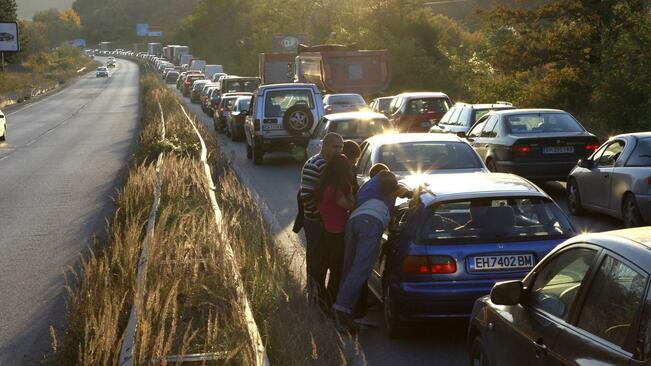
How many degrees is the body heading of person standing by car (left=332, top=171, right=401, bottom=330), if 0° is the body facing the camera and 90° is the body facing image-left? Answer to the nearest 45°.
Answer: approximately 225°

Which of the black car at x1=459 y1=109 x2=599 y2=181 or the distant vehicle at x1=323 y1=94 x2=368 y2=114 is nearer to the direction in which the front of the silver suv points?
the distant vehicle

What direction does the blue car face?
away from the camera

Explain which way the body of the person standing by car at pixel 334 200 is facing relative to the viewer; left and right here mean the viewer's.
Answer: facing away from the viewer and to the right of the viewer

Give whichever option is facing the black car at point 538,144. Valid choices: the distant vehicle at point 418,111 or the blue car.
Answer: the blue car

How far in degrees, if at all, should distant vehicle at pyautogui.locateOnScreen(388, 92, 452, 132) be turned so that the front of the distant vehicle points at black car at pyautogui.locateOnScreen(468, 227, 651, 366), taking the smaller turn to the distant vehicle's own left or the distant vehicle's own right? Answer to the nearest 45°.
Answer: approximately 135° to the distant vehicle's own left

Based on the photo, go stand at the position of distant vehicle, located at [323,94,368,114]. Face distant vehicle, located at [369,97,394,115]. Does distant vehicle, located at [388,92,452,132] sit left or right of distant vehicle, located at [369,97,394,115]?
right

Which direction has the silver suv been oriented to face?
away from the camera

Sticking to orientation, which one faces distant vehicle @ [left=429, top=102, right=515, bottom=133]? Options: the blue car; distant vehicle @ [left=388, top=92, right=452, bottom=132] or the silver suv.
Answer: the blue car

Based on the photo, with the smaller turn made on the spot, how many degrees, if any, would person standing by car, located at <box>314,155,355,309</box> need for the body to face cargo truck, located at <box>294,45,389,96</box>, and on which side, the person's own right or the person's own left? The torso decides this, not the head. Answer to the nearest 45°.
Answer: approximately 45° to the person's own left

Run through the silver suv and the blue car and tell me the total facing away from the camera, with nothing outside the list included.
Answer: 2

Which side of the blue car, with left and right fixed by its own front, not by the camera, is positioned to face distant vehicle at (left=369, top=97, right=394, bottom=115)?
front

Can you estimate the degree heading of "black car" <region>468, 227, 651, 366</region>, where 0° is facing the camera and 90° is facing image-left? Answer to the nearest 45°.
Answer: approximately 135°
